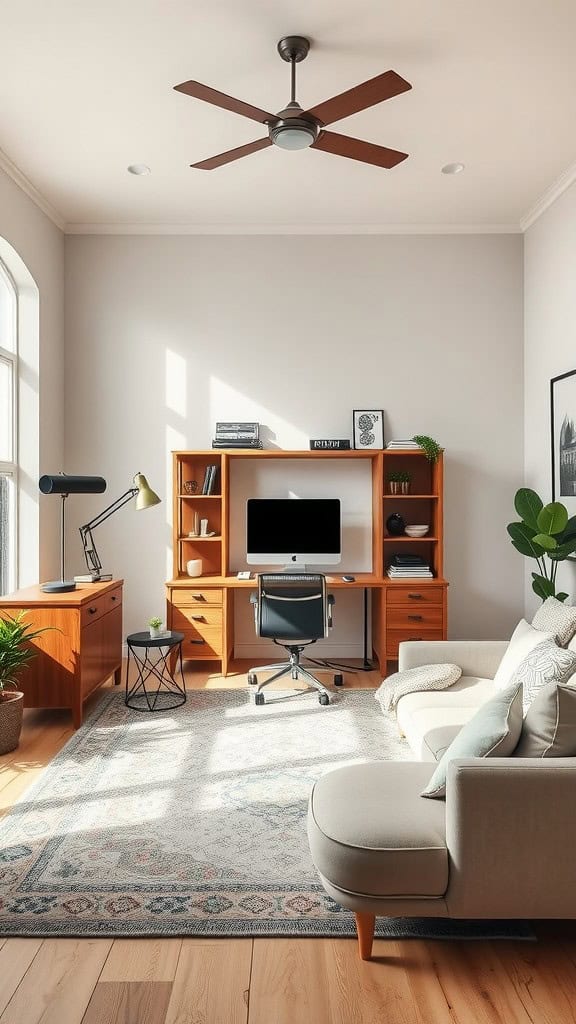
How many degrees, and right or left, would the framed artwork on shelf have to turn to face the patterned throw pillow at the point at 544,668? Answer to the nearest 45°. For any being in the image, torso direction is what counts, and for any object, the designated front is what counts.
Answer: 0° — it already faces it

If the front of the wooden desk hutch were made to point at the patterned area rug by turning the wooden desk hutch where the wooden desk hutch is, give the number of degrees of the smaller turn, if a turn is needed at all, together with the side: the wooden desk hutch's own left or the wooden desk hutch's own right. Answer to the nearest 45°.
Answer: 0° — it already faces it

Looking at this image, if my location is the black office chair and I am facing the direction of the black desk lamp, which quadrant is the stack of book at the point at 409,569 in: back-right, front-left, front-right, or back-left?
back-right

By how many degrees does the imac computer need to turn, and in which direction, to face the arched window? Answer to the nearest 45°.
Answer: approximately 90° to its right

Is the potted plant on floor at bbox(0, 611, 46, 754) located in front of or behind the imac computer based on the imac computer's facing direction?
in front

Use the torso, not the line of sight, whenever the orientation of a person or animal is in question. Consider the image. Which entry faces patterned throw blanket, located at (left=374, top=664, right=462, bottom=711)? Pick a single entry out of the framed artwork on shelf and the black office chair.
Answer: the framed artwork on shelf

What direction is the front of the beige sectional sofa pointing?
to the viewer's left

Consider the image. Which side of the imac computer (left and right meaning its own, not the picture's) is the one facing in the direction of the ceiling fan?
front

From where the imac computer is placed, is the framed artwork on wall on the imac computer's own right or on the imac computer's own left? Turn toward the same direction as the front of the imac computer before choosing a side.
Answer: on the imac computer's own left

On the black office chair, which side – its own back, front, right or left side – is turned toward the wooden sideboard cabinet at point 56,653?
left

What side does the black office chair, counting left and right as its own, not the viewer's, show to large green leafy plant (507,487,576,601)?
right

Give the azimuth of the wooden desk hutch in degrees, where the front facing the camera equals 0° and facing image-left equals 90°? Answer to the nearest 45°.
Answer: approximately 0°

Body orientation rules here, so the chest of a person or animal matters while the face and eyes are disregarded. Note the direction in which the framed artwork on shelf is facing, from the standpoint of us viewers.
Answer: facing the viewer

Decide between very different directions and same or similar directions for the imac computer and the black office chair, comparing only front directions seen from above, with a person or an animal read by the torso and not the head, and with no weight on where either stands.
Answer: very different directions

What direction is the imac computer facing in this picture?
toward the camera

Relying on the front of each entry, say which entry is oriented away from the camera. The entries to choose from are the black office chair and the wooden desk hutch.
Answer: the black office chair

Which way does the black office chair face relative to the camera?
away from the camera
